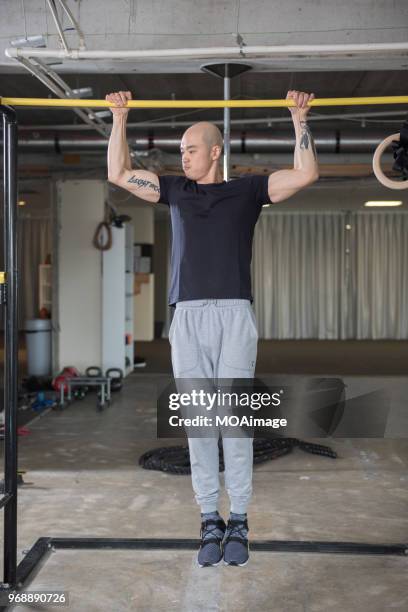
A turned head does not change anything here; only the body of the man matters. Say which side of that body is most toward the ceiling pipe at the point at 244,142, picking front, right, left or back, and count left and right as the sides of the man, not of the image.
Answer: back

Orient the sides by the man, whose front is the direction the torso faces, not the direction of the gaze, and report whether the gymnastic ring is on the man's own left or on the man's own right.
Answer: on the man's own left

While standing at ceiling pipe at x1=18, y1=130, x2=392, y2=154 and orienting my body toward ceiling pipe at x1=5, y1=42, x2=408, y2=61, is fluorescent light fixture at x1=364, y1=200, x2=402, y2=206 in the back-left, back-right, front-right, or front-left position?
back-left

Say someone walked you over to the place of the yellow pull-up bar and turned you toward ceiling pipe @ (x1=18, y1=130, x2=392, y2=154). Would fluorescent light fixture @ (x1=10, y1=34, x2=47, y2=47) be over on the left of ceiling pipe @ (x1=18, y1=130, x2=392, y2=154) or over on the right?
left

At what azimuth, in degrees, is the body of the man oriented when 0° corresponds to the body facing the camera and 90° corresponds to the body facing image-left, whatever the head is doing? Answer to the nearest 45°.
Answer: approximately 0°

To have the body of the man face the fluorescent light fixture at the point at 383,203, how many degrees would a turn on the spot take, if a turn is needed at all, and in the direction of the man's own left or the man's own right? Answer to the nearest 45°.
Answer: approximately 180°
